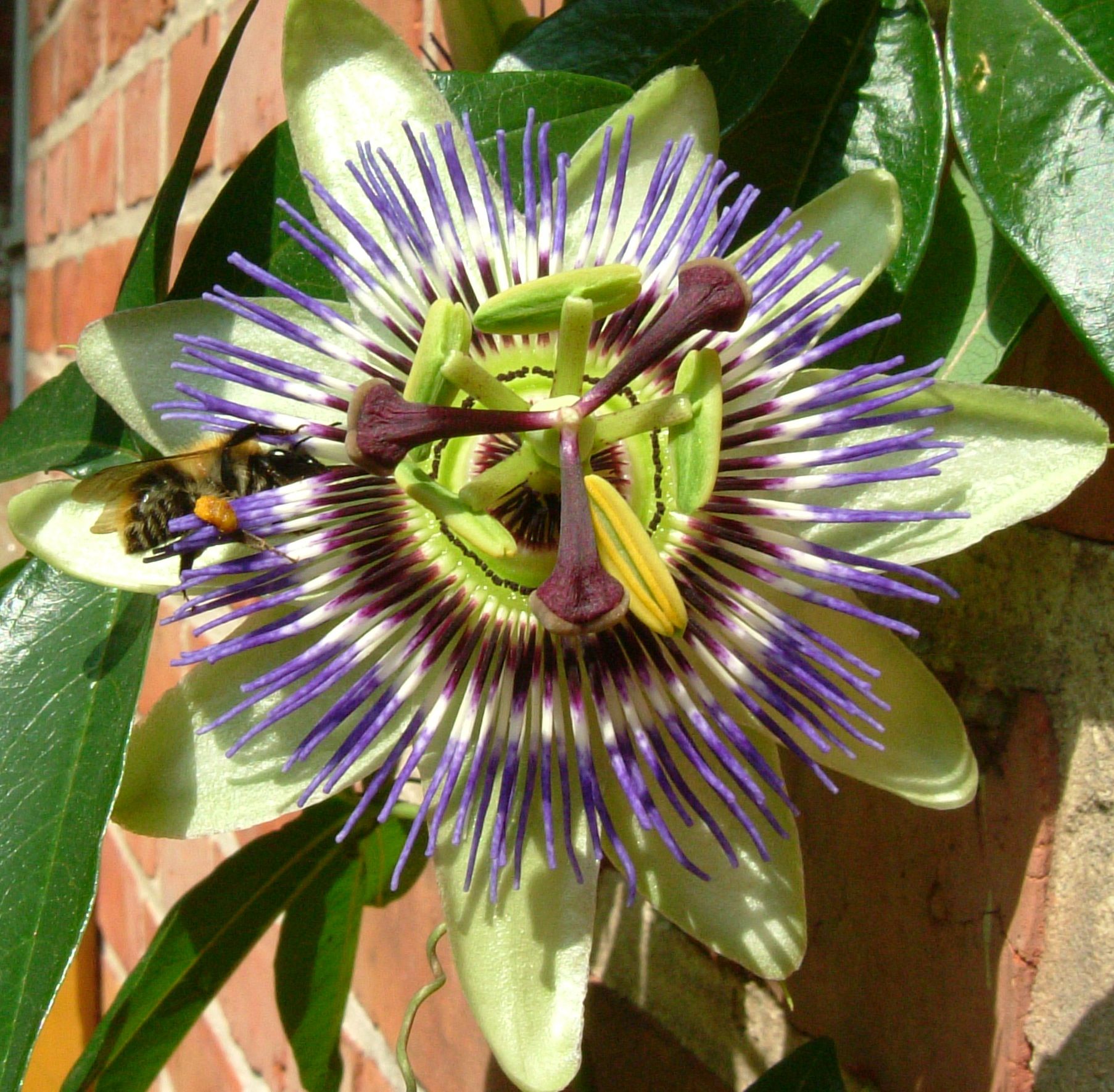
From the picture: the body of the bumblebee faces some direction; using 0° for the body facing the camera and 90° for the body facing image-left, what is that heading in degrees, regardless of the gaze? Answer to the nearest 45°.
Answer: approximately 270°

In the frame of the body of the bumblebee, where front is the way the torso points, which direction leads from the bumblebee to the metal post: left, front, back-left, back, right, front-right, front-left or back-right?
left
